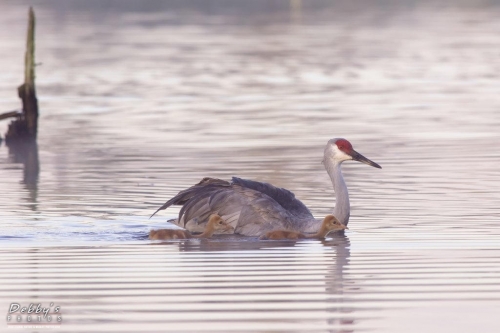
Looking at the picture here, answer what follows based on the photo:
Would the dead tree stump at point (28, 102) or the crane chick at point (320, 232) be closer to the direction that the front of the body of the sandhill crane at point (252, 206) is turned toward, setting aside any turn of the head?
the crane chick

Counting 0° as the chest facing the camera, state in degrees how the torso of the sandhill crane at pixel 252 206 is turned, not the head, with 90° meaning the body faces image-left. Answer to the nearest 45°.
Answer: approximately 270°

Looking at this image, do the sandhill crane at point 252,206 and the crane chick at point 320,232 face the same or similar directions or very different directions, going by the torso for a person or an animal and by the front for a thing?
same or similar directions

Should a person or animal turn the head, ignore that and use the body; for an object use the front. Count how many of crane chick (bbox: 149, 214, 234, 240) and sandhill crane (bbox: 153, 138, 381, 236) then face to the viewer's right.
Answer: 2

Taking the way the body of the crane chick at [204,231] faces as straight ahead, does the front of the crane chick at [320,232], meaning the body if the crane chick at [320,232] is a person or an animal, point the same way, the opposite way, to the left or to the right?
the same way

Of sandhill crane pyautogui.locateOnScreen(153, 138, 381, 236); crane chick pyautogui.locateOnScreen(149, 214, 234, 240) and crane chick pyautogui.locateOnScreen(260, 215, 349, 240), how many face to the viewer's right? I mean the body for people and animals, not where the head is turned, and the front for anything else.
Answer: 3

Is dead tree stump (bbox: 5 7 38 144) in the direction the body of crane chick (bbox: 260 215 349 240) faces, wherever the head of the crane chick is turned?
no

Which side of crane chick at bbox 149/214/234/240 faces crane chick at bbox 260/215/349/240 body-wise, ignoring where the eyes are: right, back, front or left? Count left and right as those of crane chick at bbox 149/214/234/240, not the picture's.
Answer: front

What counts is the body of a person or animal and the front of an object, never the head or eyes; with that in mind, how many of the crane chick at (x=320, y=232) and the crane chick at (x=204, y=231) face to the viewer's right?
2

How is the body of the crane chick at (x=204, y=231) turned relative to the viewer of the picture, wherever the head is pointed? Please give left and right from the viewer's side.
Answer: facing to the right of the viewer

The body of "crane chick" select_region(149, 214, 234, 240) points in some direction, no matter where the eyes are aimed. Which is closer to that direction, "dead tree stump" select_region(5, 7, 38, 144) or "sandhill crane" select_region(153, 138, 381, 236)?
the sandhill crane

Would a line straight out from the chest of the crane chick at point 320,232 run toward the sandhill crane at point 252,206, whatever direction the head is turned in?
no

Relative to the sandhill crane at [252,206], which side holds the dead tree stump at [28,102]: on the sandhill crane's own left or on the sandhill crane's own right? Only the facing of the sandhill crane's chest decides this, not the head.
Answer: on the sandhill crane's own left

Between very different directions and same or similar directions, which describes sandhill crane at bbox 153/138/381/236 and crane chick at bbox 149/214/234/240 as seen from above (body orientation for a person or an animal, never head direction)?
same or similar directions

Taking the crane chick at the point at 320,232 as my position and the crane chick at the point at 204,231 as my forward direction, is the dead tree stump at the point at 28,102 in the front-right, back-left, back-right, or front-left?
front-right

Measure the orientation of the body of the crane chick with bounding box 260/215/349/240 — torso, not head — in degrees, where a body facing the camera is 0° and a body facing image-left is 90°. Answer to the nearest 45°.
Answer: approximately 270°
